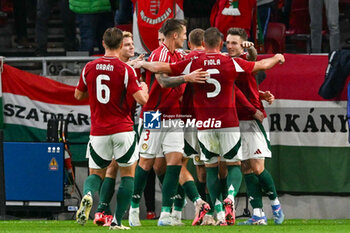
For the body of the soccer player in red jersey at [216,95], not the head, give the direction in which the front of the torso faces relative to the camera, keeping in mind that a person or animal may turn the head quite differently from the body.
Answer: away from the camera

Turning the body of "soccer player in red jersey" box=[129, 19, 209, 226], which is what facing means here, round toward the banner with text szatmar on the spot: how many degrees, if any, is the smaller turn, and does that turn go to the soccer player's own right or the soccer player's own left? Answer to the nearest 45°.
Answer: approximately 180°

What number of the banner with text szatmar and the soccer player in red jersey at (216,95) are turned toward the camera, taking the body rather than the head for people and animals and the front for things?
1

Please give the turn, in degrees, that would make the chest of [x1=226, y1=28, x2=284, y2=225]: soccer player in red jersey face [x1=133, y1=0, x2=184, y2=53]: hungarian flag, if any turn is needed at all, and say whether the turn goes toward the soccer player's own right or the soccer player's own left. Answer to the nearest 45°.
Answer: approximately 90° to the soccer player's own right

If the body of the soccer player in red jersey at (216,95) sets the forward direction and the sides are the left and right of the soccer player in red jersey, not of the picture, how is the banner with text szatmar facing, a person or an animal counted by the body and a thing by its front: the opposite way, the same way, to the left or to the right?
the opposite way

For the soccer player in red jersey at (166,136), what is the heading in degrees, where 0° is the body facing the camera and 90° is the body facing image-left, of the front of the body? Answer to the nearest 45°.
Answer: approximately 315°

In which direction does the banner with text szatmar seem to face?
toward the camera

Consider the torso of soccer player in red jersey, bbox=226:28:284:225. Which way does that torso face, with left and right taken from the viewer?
facing the viewer and to the left of the viewer

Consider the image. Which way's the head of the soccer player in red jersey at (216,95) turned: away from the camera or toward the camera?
away from the camera
